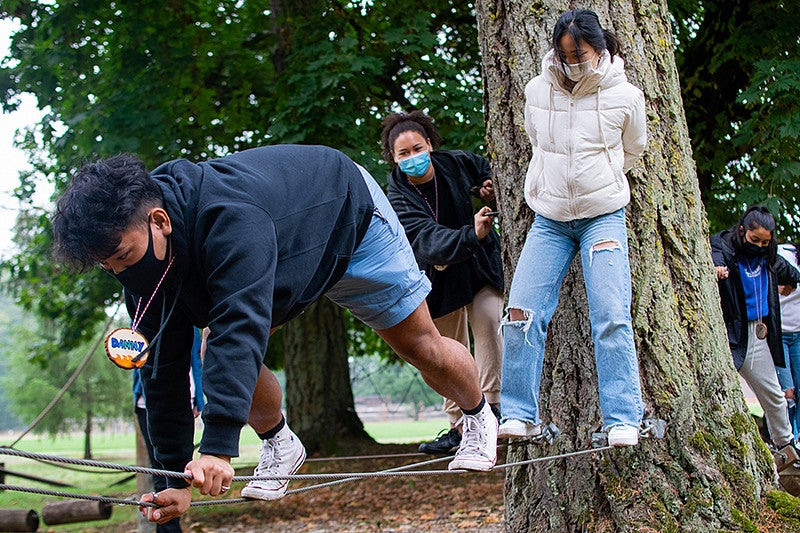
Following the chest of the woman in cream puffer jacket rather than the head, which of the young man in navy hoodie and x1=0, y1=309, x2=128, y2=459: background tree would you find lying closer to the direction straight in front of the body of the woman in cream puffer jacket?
the young man in navy hoodie

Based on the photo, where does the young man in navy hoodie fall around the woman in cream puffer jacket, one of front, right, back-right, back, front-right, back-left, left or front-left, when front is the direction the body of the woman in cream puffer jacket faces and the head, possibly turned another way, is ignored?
front-right

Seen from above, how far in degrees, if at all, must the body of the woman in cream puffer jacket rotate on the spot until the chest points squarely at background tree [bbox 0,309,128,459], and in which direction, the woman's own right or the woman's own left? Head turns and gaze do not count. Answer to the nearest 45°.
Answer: approximately 135° to the woman's own right

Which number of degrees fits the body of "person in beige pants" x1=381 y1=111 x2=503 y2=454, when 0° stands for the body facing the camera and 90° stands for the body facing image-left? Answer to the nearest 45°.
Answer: approximately 0°

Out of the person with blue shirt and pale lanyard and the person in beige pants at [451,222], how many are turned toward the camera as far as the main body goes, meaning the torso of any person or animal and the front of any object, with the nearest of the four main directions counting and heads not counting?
2

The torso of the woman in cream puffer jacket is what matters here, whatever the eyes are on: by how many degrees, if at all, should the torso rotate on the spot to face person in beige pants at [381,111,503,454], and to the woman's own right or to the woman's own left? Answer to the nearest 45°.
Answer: approximately 135° to the woman's own right

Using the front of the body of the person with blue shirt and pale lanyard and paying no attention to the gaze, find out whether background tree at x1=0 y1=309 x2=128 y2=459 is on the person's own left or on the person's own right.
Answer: on the person's own right

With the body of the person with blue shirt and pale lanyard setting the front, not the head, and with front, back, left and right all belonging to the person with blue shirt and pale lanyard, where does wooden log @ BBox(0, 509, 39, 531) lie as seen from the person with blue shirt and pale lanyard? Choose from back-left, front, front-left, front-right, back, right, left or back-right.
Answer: right

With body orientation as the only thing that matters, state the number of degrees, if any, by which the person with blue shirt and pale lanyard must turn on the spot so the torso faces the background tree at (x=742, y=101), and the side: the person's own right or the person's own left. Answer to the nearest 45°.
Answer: approximately 180°

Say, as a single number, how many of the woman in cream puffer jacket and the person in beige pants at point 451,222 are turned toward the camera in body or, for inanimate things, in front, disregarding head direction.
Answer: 2
